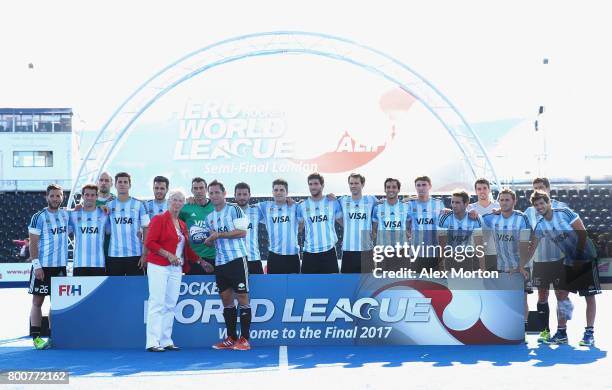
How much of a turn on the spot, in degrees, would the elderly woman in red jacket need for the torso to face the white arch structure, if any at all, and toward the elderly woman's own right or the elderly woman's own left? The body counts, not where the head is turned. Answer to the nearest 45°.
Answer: approximately 135° to the elderly woman's own left

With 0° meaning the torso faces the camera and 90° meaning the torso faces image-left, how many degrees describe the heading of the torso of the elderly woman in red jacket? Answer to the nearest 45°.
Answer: approximately 315°
